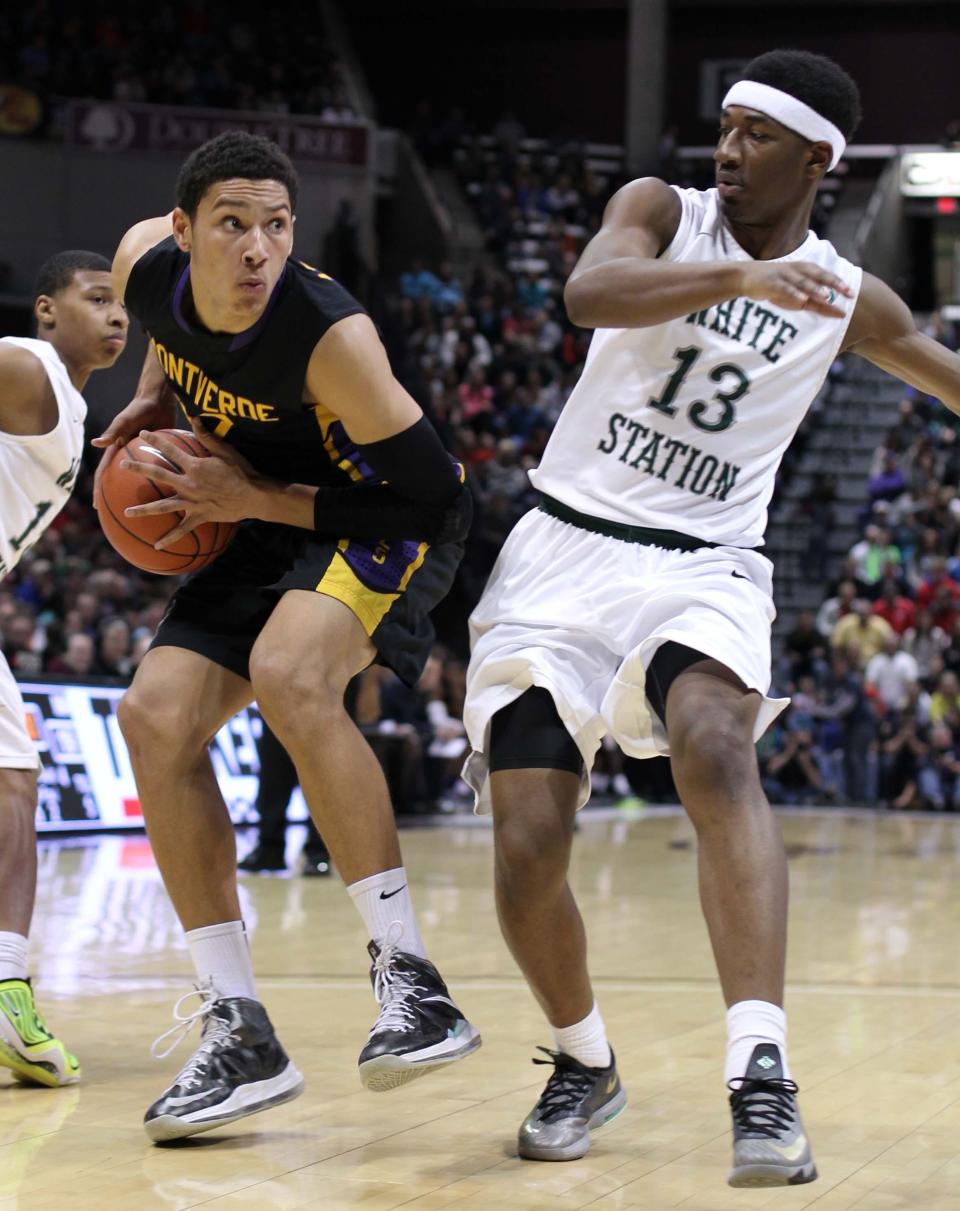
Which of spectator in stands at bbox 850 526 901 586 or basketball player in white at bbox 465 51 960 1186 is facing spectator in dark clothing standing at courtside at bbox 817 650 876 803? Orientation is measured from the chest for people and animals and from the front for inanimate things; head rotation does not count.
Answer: spectator in stands at bbox 850 526 901 586

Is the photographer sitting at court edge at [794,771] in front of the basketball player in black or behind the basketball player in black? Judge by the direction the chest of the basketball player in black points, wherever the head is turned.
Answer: behind

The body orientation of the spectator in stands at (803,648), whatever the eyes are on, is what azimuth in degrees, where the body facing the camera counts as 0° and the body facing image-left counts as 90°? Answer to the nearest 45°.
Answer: approximately 0°

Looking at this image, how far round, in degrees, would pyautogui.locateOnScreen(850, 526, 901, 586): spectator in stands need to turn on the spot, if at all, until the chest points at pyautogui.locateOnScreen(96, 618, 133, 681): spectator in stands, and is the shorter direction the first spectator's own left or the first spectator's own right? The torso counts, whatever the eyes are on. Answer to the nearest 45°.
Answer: approximately 45° to the first spectator's own right

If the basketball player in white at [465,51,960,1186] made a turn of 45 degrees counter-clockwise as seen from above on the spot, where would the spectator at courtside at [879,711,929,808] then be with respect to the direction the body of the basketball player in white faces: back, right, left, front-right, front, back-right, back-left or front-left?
back-left

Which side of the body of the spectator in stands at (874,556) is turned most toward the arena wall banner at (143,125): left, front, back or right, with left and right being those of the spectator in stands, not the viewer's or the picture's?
right
